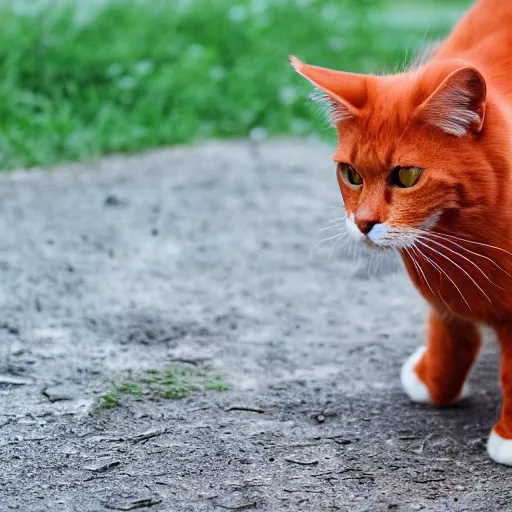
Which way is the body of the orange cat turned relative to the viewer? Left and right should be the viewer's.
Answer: facing the viewer and to the left of the viewer
